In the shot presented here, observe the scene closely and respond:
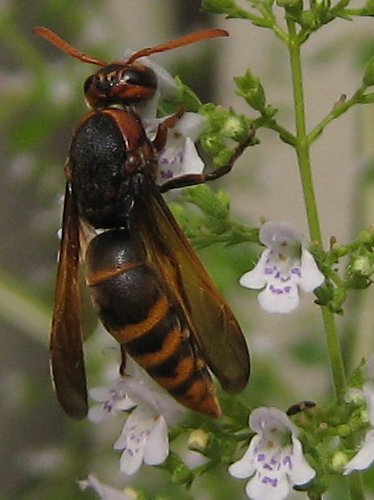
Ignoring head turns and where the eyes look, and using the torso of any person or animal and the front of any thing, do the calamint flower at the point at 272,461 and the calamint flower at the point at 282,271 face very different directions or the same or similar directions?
same or similar directions

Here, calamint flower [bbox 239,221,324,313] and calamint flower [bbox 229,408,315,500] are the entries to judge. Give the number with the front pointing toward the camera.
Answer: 2

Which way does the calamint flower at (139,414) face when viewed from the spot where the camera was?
facing the viewer and to the left of the viewer

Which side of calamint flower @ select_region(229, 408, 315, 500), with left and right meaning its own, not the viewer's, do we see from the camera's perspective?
front

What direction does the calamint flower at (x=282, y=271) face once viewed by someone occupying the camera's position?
facing the viewer
